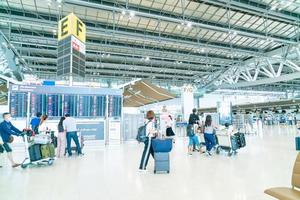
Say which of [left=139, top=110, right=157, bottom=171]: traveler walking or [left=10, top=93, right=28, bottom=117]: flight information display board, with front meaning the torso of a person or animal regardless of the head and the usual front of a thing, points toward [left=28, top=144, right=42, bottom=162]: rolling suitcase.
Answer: the flight information display board

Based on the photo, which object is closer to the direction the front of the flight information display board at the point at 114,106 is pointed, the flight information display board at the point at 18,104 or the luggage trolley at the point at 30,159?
the luggage trolley

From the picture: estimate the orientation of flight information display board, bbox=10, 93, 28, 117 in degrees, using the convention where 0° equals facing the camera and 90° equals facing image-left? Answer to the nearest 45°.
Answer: approximately 0°

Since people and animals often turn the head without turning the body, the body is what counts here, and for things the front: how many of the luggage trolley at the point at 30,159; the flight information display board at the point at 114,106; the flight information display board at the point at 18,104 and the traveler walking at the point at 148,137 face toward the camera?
2

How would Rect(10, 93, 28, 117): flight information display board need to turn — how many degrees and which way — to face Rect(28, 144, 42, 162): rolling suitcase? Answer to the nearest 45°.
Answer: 0° — it already faces it

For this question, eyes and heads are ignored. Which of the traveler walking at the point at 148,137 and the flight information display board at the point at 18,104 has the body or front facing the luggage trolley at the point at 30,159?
the flight information display board
